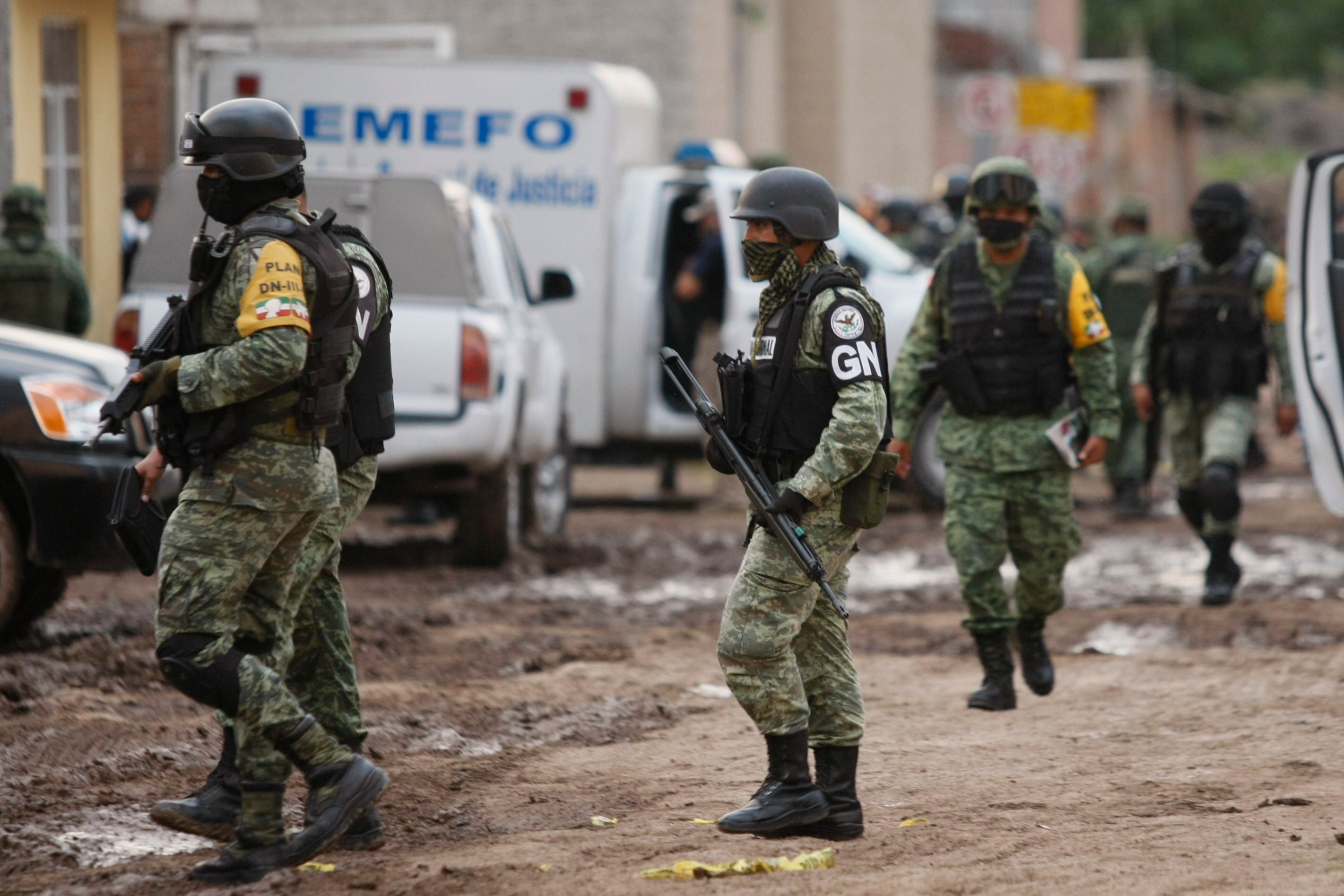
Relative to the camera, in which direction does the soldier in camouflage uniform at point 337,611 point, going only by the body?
to the viewer's left

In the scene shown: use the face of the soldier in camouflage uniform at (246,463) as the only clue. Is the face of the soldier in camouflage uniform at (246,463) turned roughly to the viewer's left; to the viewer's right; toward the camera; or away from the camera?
to the viewer's left

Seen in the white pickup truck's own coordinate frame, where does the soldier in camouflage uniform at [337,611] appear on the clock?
The soldier in camouflage uniform is roughly at 6 o'clock from the white pickup truck.

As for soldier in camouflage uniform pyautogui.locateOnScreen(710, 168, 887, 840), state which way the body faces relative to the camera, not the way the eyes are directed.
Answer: to the viewer's left

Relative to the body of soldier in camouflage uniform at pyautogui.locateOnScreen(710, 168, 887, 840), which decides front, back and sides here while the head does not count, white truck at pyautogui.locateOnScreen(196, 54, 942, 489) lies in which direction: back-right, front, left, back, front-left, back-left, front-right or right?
right

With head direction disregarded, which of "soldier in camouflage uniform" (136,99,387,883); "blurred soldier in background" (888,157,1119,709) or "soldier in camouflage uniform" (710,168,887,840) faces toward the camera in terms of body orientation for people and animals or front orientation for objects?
the blurred soldier in background

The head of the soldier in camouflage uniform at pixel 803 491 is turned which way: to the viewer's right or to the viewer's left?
to the viewer's left

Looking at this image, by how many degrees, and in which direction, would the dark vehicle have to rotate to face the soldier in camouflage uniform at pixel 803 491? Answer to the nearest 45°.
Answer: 0° — it already faces them

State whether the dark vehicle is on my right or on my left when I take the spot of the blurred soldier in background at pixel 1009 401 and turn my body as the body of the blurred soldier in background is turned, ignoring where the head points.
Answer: on my right

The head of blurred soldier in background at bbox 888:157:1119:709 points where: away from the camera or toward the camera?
toward the camera

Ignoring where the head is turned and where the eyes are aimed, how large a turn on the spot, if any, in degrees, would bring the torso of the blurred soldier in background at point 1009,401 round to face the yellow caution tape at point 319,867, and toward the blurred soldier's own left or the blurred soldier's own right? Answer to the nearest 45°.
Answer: approximately 45° to the blurred soldier's own right

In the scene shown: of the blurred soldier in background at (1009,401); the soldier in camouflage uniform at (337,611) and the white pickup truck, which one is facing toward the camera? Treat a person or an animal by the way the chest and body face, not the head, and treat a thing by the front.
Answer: the blurred soldier in background

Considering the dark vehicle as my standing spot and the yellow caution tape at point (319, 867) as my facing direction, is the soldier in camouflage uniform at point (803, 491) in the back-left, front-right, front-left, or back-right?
front-left

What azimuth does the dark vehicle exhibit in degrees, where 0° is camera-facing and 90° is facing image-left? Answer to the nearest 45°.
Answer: approximately 315°

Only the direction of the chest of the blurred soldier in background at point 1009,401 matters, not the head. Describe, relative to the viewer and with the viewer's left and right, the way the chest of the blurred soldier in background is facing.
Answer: facing the viewer

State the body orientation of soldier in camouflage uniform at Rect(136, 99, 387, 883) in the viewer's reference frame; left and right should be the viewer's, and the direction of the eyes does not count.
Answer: facing to the left of the viewer
